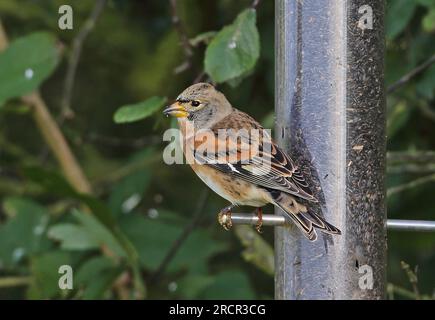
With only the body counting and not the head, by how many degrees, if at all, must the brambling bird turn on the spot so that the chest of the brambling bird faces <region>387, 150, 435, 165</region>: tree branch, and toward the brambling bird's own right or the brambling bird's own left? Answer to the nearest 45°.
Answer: approximately 135° to the brambling bird's own right

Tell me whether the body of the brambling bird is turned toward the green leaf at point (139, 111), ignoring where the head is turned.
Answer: yes

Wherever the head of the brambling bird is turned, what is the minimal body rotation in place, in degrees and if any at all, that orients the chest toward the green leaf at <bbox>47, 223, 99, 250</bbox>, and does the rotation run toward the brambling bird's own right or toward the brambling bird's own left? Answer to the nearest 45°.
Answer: approximately 45° to the brambling bird's own right

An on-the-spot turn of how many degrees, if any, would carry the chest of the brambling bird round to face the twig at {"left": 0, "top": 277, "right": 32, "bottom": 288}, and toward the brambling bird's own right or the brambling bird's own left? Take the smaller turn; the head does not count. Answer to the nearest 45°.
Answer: approximately 45° to the brambling bird's own right

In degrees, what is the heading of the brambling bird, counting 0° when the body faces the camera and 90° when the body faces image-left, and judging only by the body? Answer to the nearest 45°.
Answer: approximately 90°

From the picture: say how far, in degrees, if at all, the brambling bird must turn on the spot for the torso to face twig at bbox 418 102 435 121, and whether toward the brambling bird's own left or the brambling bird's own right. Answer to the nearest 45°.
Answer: approximately 135° to the brambling bird's own right
